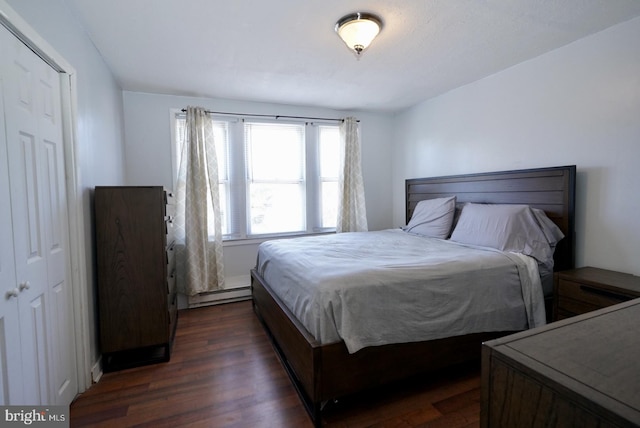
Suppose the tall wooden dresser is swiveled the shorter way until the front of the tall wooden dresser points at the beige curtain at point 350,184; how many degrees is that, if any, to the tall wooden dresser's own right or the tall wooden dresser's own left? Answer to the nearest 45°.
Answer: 0° — it already faces it

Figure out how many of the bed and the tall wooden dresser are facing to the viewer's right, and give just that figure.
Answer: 1

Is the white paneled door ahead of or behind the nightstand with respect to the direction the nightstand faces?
ahead

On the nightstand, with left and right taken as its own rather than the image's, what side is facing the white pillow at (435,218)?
right

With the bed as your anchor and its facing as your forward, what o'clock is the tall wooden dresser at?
The tall wooden dresser is roughly at 1 o'clock from the bed.

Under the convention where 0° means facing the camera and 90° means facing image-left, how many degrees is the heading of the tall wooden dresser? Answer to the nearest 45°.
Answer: approximately 270°

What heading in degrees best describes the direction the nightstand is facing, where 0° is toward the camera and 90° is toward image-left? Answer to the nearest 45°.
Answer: approximately 45°

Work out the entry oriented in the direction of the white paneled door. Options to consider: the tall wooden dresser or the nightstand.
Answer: the nightstand

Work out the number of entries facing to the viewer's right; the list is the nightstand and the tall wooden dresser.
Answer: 1

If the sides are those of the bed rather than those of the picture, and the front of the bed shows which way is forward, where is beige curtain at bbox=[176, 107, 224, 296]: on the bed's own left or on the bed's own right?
on the bed's own right

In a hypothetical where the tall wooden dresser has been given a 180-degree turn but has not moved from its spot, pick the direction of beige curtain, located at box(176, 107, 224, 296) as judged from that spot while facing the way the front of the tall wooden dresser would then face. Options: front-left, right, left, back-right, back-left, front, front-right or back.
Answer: back-right

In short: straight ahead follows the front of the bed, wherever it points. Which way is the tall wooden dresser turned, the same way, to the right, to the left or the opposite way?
the opposite way

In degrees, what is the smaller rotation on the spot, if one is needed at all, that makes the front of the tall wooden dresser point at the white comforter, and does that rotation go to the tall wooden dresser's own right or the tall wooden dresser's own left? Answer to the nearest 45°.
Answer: approximately 45° to the tall wooden dresser's own right
